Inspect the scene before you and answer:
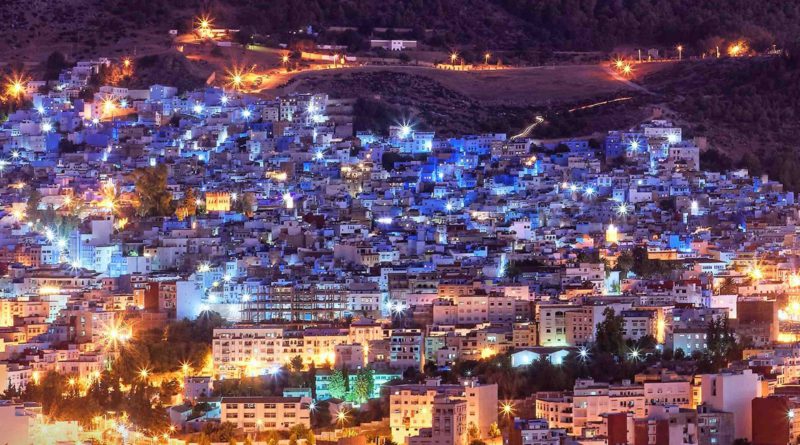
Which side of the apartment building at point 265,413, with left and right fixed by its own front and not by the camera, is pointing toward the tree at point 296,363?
back

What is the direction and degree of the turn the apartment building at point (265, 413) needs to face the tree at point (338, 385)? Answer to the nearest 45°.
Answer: approximately 135° to its left

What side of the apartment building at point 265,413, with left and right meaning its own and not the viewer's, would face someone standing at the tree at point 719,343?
left

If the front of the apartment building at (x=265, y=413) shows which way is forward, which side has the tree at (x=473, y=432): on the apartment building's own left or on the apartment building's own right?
on the apartment building's own left

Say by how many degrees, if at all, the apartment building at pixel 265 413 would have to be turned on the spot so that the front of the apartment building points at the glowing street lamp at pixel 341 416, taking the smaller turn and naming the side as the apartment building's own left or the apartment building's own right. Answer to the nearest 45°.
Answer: approximately 90° to the apartment building's own left

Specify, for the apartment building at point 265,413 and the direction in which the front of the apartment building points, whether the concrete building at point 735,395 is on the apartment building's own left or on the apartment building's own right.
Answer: on the apartment building's own left

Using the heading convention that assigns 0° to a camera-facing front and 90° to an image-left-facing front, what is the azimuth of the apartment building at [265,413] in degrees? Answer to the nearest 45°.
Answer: approximately 0°

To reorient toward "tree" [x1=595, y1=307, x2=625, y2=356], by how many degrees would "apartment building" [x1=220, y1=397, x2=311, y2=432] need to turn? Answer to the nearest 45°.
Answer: approximately 90° to its left
